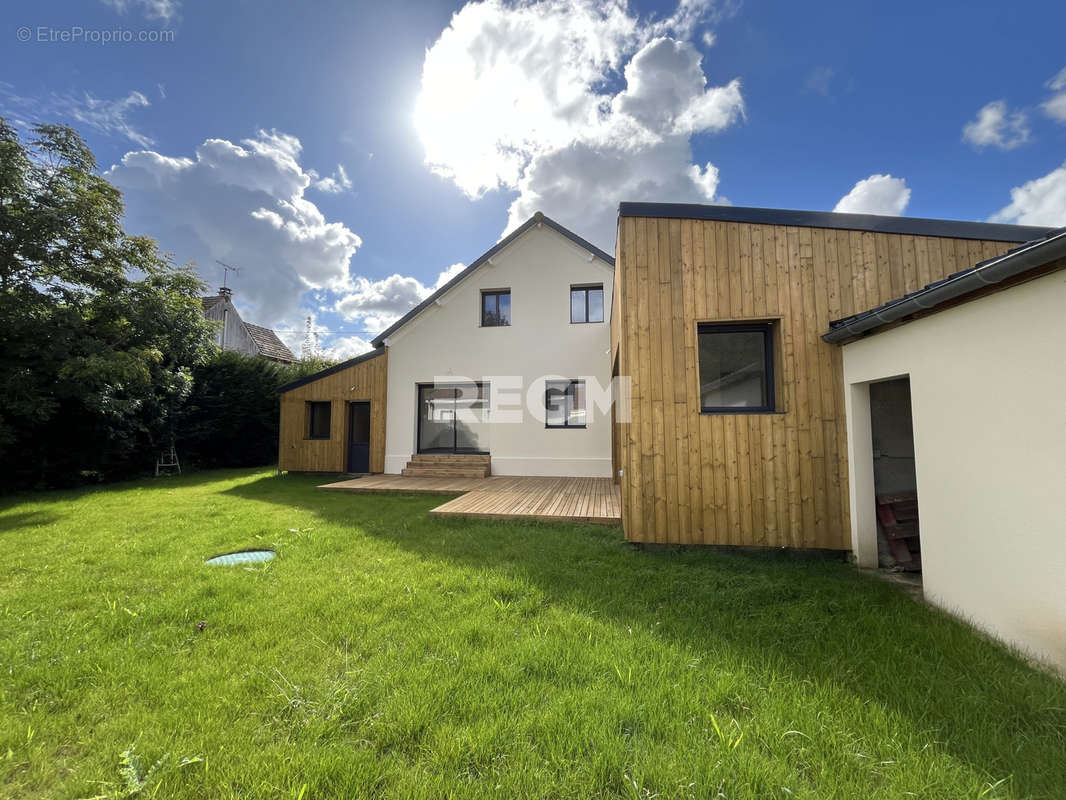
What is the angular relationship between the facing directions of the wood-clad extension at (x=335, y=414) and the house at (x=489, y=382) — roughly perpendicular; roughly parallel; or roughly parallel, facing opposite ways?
roughly parallel

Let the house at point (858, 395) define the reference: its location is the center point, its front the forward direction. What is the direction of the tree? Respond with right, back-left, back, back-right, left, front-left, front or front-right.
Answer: right

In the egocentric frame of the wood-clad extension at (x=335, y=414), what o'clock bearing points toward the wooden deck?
The wooden deck is roughly at 11 o'clock from the wood-clad extension.

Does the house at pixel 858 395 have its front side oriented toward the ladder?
no

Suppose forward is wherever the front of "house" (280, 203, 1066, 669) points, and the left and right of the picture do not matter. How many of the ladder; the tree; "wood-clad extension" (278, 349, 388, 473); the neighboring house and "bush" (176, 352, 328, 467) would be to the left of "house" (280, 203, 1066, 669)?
0

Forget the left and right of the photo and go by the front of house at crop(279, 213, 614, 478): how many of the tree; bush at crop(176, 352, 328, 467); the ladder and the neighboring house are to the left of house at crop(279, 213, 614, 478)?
0

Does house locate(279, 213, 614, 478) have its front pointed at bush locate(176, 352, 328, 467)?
no

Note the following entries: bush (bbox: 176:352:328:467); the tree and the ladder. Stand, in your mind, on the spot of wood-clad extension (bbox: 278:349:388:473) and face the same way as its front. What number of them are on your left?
0

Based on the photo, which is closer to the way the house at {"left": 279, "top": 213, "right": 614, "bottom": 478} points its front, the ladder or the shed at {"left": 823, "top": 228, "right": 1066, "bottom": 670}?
the shed

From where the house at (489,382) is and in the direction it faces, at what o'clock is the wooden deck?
The wooden deck is roughly at 12 o'clock from the house.

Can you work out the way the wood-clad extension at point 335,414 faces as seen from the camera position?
facing the viewer
